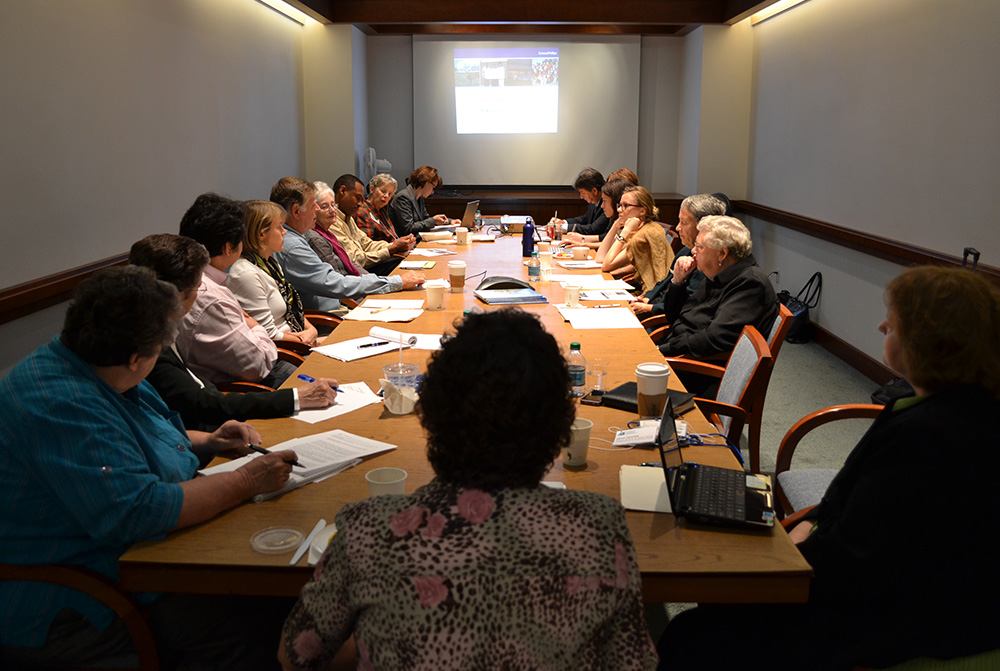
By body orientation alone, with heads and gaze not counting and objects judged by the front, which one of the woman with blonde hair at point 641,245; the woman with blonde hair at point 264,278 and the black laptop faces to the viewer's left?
the woman with blonde hair at point 641,245

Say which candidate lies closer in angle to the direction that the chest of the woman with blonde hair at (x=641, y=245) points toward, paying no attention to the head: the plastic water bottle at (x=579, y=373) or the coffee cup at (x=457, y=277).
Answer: the coffee cup

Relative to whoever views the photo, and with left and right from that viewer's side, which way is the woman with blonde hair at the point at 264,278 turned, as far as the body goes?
facing to the right of the viewer

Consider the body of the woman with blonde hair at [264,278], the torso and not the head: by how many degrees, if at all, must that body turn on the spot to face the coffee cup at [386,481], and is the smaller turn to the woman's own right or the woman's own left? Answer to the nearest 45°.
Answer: approximately 90° to the woman's own right

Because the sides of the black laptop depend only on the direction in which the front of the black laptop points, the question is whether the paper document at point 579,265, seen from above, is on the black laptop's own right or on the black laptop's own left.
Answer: on the black laptop's own left

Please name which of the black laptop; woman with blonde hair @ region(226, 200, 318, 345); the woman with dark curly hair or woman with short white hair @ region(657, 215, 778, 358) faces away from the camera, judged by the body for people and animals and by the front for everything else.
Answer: the woman with dark curly hair

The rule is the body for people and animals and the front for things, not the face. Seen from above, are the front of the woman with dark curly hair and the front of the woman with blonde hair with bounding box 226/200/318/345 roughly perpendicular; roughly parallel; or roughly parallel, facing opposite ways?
roughly perpendicular

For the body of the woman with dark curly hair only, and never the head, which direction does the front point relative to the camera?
away from the camera

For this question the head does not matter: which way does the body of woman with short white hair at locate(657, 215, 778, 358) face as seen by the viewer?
to the viewer's left

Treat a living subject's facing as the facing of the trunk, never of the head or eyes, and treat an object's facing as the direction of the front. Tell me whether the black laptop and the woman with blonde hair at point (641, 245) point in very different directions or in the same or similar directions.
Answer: very different directions

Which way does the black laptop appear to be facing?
to the viewer's right

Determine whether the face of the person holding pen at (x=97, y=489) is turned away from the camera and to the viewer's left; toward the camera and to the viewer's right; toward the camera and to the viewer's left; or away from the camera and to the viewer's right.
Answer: away from the camera and to the viewer's right

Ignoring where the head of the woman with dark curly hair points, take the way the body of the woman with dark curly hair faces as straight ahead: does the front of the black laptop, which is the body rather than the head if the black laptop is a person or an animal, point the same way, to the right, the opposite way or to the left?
to the right

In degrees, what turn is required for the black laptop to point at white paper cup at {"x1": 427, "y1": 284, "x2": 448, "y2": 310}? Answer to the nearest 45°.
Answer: approximately 135° to its left

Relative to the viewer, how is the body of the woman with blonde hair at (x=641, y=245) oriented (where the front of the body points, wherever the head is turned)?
to the viewer's left

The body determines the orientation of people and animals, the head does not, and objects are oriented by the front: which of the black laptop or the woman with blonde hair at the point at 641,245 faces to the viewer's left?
the woman with blonde hair

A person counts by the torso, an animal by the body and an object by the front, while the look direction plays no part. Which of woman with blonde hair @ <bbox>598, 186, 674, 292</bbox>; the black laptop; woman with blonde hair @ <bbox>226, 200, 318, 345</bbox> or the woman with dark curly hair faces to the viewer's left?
woman with blonde hair @ <bbox>598, 186, 674, 292</bbox>

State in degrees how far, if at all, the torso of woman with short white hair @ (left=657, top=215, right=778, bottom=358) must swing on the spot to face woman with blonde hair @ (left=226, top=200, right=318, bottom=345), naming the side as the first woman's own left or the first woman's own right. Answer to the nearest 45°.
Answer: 0° — they already face them

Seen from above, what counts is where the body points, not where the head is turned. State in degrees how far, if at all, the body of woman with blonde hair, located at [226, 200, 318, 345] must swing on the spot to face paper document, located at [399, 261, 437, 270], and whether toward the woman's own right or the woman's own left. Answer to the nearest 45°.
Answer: approximately 45° to the woman's own left
